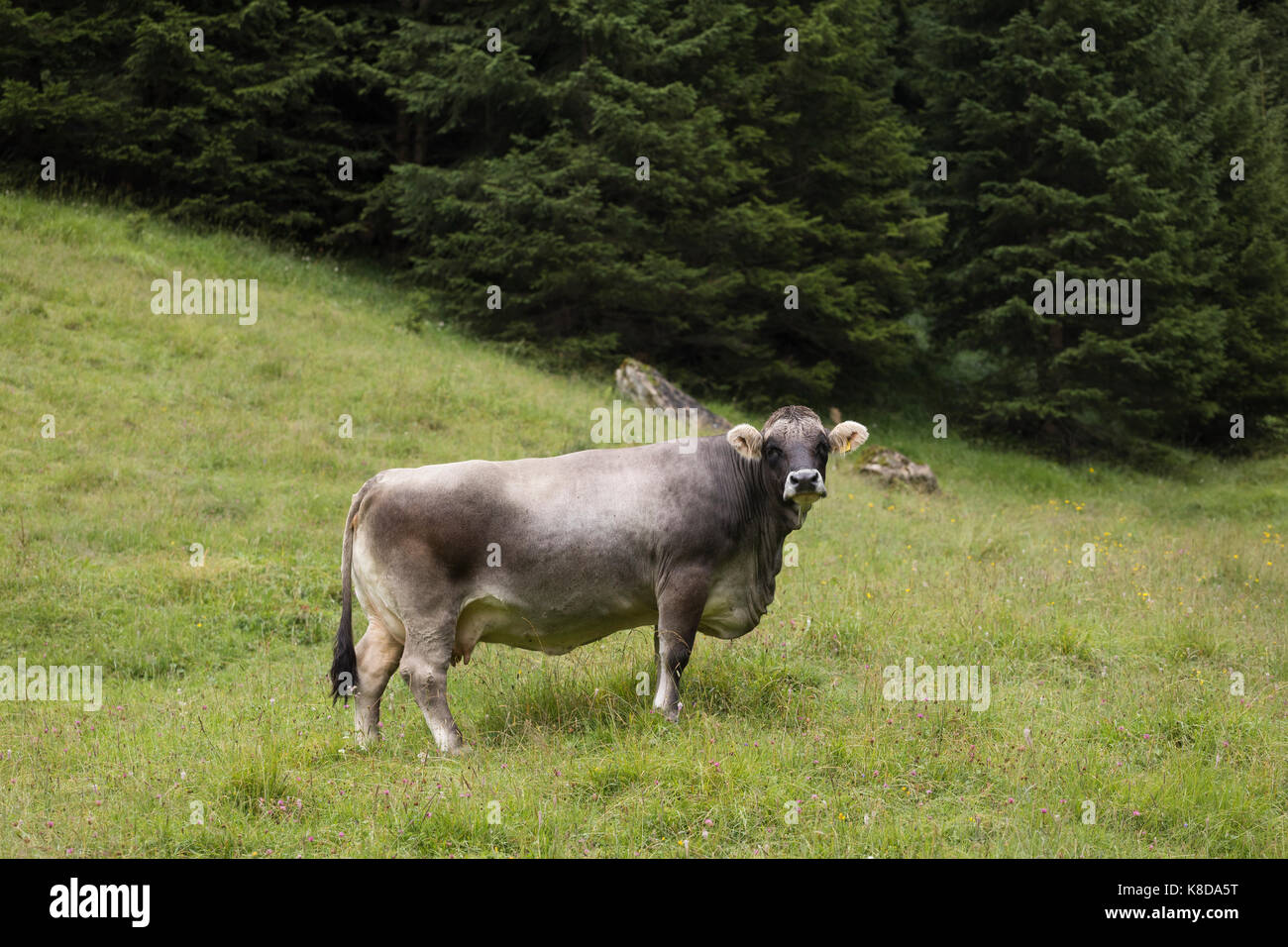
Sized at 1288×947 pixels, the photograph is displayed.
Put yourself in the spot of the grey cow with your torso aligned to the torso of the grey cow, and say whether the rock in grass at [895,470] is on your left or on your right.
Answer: on your left

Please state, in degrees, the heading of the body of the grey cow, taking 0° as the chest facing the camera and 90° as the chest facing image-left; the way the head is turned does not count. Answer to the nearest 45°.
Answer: approximately 270°

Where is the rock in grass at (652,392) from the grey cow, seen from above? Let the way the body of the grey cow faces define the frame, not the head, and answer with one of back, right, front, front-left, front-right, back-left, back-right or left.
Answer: left
